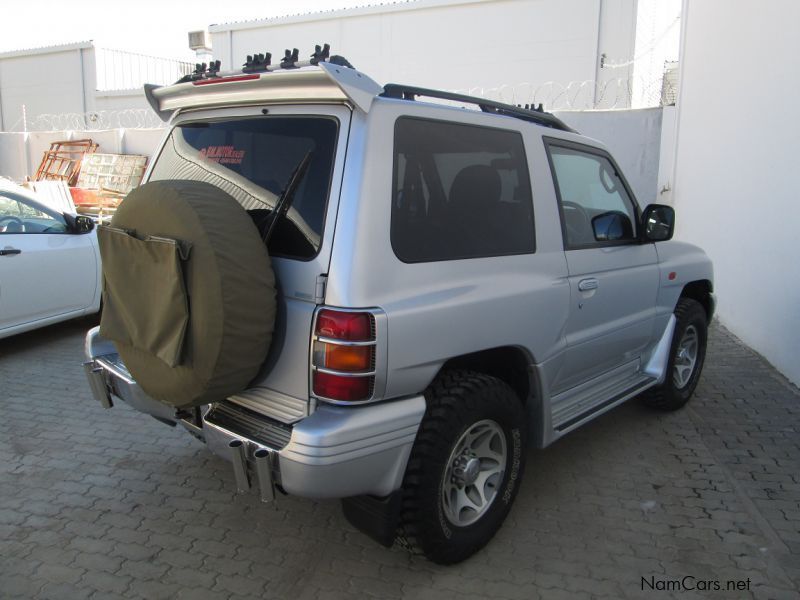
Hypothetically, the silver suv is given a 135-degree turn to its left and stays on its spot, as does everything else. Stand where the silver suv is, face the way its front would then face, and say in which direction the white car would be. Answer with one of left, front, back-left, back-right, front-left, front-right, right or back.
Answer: front-right

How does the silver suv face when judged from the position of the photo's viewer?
facing away from the viewer and to the right of the viewer

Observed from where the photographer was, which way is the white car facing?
facing away from the viewer and to the right of the viewer

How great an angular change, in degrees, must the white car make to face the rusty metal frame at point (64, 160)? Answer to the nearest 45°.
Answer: approximately 45° to its left

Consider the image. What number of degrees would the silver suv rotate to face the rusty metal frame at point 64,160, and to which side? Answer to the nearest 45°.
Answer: approximately 90° to its left
